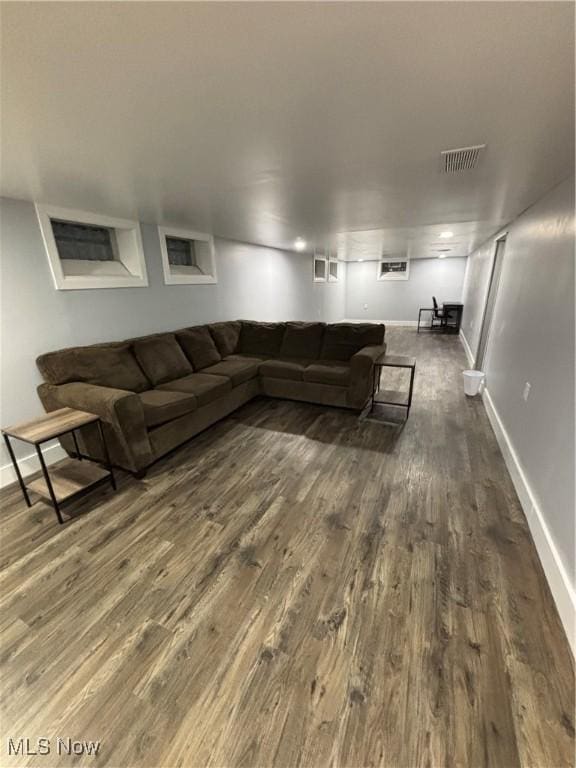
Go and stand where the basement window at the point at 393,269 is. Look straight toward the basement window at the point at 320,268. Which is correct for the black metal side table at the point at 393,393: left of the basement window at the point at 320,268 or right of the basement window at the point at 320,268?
left

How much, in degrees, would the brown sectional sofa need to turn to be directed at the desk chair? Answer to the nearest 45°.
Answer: approximately 90° to its left

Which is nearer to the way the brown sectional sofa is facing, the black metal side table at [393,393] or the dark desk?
the black metal side table

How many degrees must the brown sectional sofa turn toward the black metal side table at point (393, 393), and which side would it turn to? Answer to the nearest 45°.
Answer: approximately 45° to its left

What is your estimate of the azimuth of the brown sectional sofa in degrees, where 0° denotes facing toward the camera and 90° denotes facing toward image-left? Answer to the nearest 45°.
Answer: approximately 315°

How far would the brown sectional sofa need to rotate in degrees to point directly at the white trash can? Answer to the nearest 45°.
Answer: approximately 45° to its left

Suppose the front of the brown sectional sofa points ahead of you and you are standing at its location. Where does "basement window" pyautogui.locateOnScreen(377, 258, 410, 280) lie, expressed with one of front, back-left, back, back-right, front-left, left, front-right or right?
left

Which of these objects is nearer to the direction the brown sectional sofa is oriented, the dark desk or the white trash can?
the white trash can

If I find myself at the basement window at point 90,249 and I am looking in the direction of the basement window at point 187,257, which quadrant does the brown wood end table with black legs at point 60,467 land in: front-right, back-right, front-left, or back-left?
back-right
